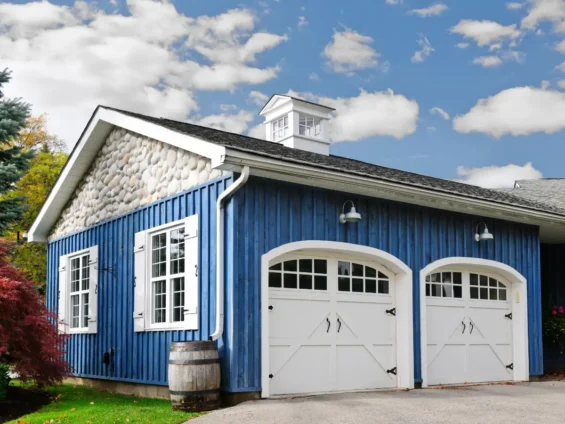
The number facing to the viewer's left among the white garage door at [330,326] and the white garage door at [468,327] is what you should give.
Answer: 0

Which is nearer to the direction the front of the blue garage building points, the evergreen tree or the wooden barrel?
the wooden barrel

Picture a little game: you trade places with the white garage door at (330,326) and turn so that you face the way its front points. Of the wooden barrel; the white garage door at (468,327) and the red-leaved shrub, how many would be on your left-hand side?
1

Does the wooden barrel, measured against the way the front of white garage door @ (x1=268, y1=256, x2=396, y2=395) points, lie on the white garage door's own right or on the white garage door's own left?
on the white garage door's own right

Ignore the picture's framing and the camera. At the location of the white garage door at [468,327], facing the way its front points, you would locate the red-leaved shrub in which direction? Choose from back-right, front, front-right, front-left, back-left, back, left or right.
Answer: right

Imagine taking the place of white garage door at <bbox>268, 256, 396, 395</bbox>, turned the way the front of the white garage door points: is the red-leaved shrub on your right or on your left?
on your right

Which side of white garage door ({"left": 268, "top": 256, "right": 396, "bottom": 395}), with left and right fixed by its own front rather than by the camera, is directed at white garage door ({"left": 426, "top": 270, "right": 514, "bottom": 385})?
left

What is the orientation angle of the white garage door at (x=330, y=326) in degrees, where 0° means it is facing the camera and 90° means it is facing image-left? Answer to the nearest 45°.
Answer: approximately 315°

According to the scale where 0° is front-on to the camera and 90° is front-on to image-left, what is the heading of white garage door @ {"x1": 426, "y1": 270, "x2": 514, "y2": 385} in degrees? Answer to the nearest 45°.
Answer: approximately 315°

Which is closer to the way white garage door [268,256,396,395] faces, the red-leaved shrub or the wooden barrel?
the wooden barrel
